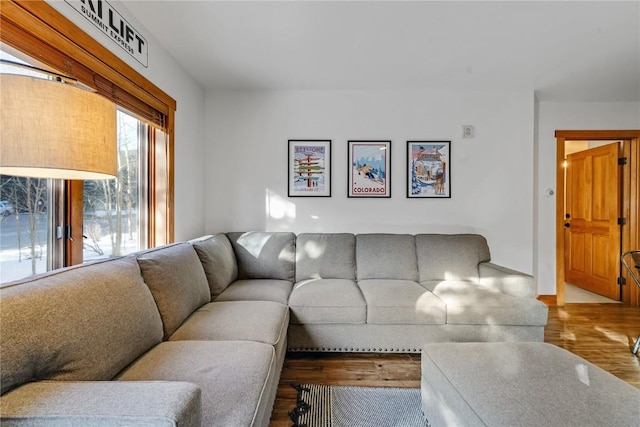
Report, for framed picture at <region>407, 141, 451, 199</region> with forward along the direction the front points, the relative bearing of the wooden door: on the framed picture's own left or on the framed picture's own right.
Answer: on the framed picture's own left

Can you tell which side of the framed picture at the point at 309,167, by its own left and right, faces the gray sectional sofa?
front

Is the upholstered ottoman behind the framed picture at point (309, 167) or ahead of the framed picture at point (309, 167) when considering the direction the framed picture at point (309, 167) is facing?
ahead

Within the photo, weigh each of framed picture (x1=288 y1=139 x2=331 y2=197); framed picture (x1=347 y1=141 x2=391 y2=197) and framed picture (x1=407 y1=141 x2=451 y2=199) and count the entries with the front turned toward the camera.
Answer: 3

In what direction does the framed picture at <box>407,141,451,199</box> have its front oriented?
toward the camera

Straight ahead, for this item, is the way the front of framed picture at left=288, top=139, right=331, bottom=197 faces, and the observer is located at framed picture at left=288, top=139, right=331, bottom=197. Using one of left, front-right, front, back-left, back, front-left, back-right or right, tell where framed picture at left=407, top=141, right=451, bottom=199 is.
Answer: left

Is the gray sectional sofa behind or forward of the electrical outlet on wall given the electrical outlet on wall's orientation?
forward

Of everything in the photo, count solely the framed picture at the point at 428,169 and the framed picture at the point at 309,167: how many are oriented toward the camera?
2

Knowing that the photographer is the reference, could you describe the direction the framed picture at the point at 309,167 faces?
facing the viewer
